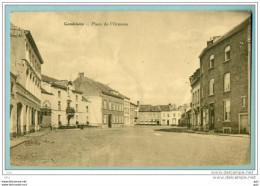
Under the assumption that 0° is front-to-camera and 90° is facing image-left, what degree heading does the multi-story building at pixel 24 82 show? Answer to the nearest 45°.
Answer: approximately 270°

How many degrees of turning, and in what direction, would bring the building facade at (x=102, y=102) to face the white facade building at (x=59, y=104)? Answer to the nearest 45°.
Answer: approximately 90° to its right

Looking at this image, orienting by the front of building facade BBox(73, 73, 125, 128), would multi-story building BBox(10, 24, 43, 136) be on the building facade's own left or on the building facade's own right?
on the building facade's own right

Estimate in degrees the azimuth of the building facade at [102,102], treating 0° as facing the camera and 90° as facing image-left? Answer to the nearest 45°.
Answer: approximately 315°
